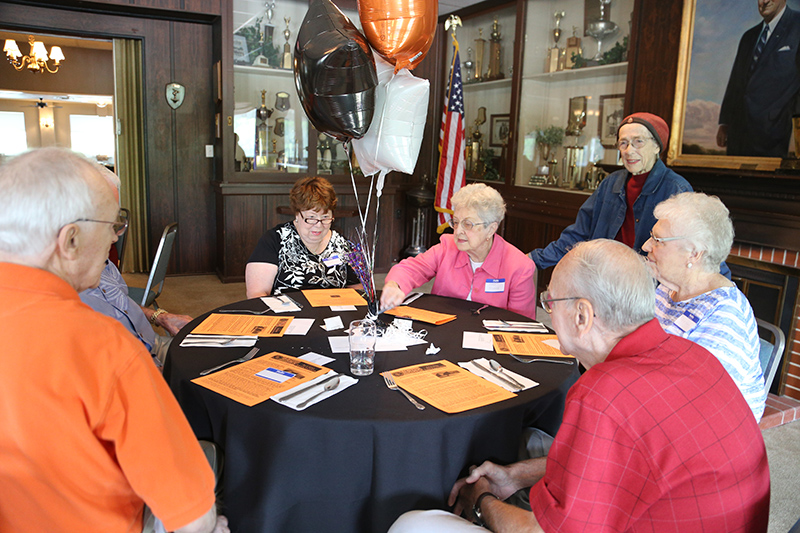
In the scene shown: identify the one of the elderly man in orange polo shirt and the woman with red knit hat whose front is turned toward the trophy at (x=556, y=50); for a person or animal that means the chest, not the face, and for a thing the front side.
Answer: the elderly man in orange polo shirt

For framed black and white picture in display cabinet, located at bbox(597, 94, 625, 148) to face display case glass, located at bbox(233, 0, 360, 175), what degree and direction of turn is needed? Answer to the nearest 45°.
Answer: approximately 45° to its right

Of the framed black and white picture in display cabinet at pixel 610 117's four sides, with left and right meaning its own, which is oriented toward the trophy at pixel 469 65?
right

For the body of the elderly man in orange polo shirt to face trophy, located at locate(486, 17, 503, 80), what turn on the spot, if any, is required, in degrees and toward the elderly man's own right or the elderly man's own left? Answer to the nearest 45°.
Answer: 0° — they already face it

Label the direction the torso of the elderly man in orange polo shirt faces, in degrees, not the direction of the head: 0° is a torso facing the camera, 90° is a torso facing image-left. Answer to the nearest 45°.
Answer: approximately 225°

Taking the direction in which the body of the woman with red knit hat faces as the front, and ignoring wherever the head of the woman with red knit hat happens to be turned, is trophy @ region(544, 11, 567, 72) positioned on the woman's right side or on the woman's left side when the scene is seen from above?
on the woman's right side

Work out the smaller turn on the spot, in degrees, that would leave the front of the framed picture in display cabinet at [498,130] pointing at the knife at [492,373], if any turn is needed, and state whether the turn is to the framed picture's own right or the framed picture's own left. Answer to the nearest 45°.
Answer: approximately 45° to the framed picture's own left

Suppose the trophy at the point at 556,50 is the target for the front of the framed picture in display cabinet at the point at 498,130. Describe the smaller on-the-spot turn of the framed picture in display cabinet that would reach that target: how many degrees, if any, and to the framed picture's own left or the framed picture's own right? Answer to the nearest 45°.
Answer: approximately 90° to the framed picture's own left

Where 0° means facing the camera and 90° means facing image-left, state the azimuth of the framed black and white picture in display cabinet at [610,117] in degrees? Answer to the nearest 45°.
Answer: approximately 45°

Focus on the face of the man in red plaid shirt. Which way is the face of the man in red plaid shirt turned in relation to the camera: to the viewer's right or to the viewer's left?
to the viewer's left
